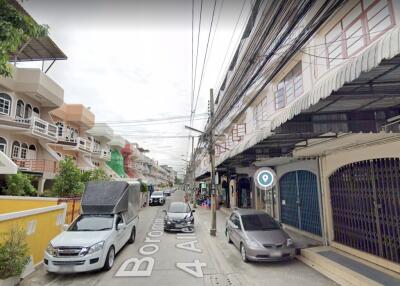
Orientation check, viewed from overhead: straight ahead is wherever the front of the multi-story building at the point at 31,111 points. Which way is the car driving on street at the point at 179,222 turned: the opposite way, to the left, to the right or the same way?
to the right

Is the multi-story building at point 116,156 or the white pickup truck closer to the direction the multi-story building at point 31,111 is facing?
the white pickup truck

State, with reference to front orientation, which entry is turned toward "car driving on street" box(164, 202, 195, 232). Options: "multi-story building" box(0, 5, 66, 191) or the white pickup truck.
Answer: the multi-story building

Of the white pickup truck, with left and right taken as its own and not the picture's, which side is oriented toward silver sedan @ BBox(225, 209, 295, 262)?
left

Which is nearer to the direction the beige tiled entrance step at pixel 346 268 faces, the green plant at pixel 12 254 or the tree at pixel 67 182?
the green plant

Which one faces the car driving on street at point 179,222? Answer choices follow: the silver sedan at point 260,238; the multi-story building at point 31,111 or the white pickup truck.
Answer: the multi-story building

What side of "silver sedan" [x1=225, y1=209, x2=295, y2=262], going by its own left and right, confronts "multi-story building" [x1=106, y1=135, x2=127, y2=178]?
back

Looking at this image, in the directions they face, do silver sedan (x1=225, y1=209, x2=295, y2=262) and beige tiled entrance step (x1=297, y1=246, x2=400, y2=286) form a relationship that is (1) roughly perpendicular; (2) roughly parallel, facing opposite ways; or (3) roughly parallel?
roughly perpendicular

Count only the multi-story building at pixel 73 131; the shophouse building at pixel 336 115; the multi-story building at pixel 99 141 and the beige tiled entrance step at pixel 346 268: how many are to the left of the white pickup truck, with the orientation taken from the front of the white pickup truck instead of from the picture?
2

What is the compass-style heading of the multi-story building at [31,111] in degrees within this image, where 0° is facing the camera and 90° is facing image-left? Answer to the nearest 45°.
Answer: approximately 315°

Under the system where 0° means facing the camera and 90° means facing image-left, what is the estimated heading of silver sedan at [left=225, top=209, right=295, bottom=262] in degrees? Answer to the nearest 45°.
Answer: approximately 315°

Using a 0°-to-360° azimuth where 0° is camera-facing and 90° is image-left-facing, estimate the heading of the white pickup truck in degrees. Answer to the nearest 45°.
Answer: approximately 45°

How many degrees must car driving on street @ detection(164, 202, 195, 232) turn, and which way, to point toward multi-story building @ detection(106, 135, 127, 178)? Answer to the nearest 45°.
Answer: approximately 180°

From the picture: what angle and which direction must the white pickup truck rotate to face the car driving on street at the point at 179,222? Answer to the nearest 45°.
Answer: approximately 180°
